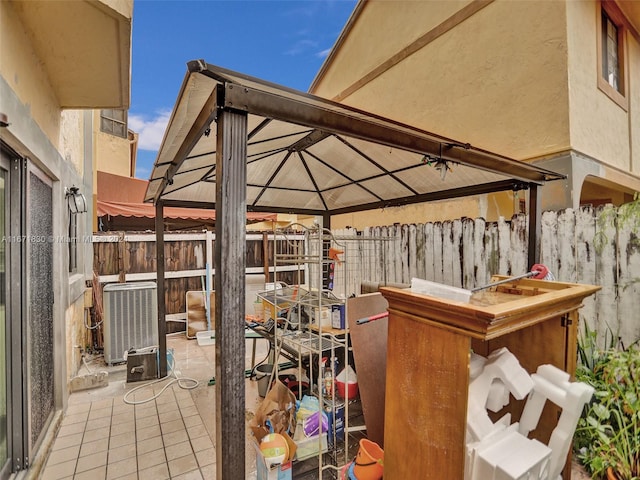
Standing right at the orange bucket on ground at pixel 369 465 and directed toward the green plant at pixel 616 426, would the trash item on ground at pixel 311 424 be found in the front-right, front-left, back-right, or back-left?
back-left

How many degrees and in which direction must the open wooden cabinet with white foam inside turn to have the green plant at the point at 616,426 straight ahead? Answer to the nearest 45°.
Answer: approximately 90° to its left
